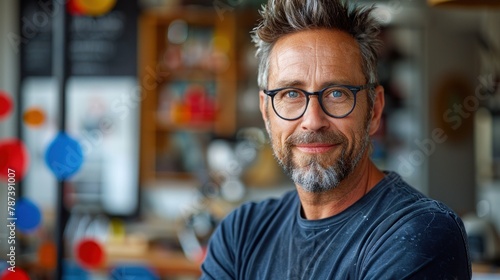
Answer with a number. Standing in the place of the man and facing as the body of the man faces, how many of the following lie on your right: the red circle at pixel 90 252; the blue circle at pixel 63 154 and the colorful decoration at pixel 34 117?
3

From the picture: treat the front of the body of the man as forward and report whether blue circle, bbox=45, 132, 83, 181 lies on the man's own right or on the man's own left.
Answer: on the man's own right

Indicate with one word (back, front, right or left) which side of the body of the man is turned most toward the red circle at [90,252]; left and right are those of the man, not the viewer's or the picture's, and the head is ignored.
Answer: right

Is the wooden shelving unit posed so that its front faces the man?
yes

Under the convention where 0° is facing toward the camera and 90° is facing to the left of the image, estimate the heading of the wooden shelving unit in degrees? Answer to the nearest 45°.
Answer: approximately 0°
